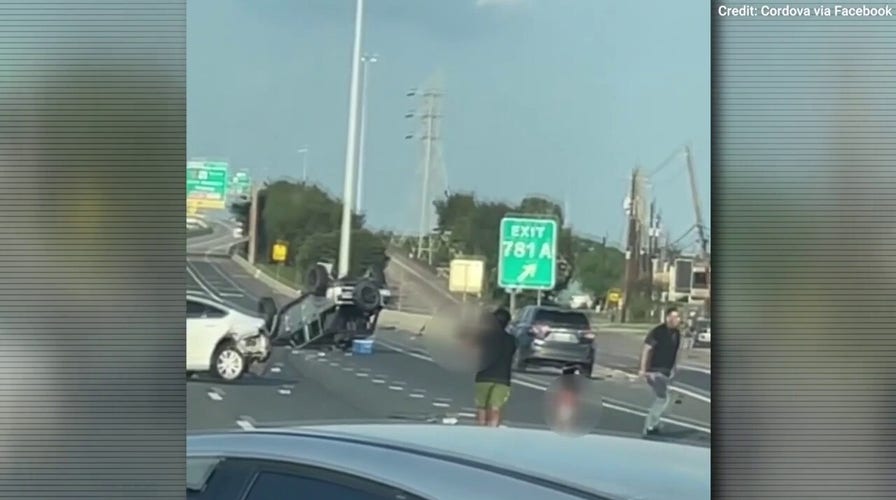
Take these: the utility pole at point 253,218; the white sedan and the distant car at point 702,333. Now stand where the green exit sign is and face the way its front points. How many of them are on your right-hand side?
2

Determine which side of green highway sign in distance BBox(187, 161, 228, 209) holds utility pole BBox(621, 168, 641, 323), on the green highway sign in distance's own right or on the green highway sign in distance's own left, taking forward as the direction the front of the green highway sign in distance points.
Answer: on the green highway sign in distance's own left

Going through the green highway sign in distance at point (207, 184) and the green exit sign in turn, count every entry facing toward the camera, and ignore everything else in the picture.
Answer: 2

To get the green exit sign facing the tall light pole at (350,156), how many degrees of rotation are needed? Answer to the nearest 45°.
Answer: approximately 90° to its right

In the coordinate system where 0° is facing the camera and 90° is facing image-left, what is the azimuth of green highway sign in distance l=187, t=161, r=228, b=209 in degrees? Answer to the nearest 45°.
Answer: approximately 0°

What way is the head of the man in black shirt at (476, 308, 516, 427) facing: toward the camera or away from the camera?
away from the camera

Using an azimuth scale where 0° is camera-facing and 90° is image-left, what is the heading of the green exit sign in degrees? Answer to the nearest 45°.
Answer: approximately 0°
